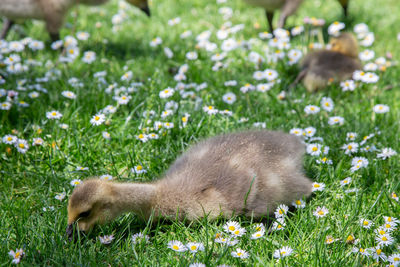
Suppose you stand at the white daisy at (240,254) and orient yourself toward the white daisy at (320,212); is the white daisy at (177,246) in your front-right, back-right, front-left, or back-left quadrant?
back-left

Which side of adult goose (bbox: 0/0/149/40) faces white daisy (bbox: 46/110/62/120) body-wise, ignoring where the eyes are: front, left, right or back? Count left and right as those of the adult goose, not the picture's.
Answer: right

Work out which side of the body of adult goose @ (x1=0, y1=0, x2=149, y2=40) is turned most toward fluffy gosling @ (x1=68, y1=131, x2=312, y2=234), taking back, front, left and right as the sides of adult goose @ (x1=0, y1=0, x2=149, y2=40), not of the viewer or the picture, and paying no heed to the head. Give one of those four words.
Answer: right

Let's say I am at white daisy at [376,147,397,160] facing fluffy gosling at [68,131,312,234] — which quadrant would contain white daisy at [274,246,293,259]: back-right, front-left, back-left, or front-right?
front-left

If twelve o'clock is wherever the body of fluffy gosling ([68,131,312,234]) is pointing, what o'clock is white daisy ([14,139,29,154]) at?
The white daisy is roughly at 1 o'clock from the fluffy gosling.

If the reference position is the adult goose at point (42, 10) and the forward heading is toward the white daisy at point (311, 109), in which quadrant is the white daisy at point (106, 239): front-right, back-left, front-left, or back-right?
front-right

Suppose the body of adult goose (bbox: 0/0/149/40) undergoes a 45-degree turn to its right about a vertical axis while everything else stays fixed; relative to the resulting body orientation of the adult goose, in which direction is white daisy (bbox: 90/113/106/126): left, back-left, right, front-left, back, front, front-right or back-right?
front-right

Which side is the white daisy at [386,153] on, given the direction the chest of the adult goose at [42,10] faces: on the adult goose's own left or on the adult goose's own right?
on the adult goose's own right

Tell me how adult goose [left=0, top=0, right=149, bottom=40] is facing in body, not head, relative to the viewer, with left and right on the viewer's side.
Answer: facing to the right of the viewer

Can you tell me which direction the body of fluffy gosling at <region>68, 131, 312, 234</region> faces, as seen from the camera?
to the viewer's left
